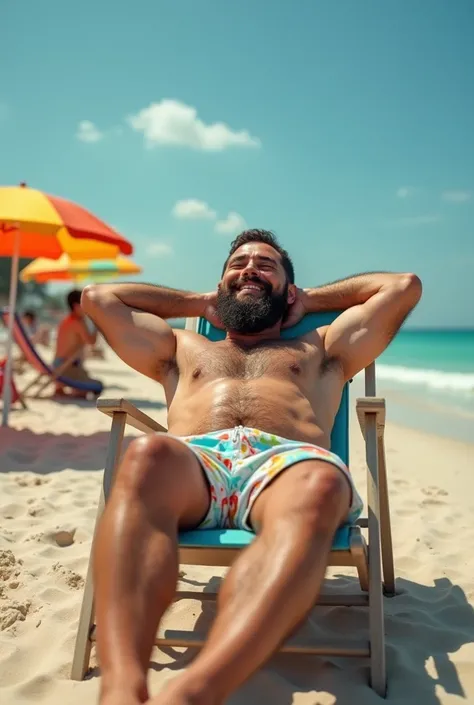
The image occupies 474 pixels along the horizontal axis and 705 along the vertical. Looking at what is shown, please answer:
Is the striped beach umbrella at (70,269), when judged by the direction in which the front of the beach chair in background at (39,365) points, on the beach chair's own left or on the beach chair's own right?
on the beach chair's own left

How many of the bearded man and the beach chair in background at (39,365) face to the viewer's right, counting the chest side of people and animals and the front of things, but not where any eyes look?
1

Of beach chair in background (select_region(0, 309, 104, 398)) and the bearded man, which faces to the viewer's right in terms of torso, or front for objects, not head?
the beach chair in background

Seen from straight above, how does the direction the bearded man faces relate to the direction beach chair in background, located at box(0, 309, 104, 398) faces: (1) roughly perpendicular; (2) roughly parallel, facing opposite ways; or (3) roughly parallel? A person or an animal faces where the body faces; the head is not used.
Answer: roughly perpendicular

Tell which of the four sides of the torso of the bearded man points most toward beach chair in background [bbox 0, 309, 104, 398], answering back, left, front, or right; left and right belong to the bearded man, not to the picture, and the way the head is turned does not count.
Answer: back

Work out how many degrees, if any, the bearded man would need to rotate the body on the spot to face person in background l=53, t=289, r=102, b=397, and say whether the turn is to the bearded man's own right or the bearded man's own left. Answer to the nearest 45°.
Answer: approximately 180°

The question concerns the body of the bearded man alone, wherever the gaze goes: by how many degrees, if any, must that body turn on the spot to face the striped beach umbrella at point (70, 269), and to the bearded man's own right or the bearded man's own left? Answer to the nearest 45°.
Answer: approximately 180°

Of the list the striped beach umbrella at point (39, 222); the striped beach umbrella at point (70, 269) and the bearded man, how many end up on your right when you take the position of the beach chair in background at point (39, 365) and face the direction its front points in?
2

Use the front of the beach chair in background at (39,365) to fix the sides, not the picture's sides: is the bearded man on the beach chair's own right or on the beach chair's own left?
on the beach chair's own right

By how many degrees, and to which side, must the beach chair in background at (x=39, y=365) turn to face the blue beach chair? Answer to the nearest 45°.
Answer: approximately 90° to its right

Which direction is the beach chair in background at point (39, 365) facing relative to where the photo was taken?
to the viewer's right
